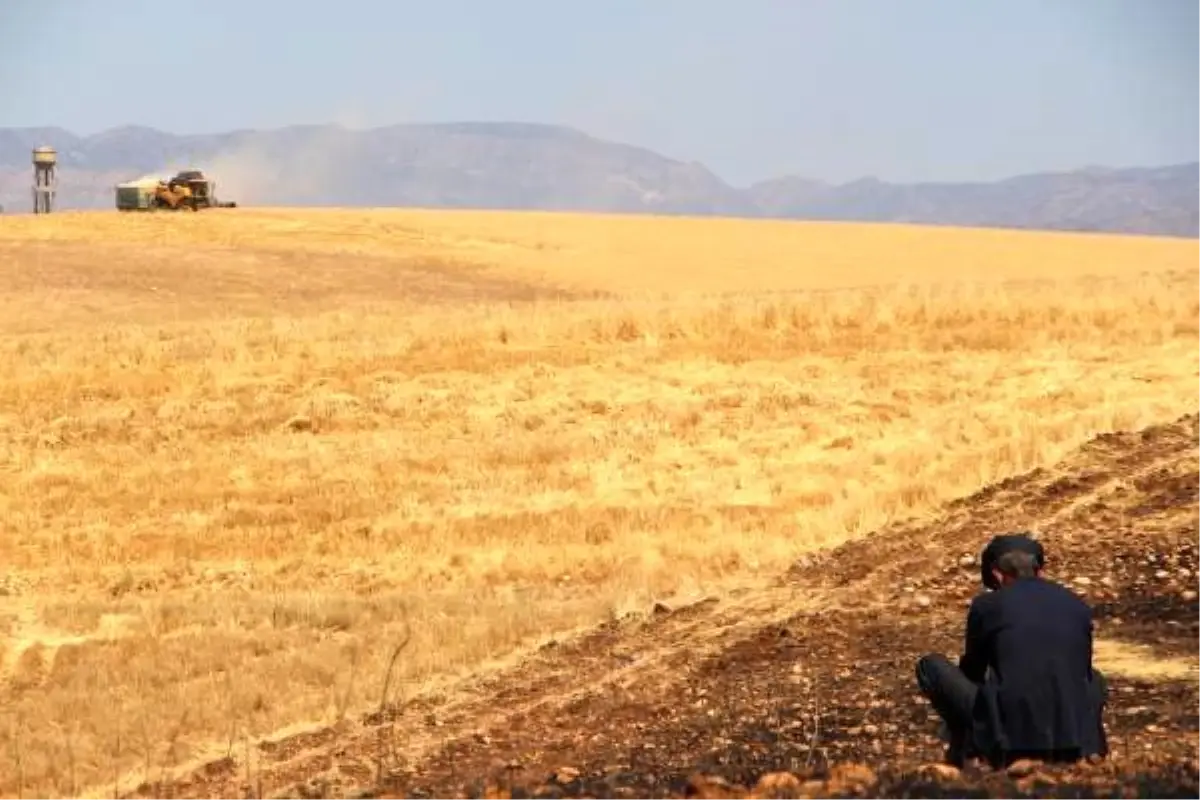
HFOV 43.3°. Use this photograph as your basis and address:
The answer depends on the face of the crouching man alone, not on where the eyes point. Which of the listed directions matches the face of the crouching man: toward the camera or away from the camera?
away from the camera

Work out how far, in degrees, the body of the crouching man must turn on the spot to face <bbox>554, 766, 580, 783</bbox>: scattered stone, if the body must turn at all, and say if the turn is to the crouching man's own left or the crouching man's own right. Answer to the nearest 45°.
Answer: approximately 45° to the crouching man's own left

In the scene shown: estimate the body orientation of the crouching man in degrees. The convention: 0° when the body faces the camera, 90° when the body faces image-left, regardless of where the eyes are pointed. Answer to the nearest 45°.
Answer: approximately 135°
